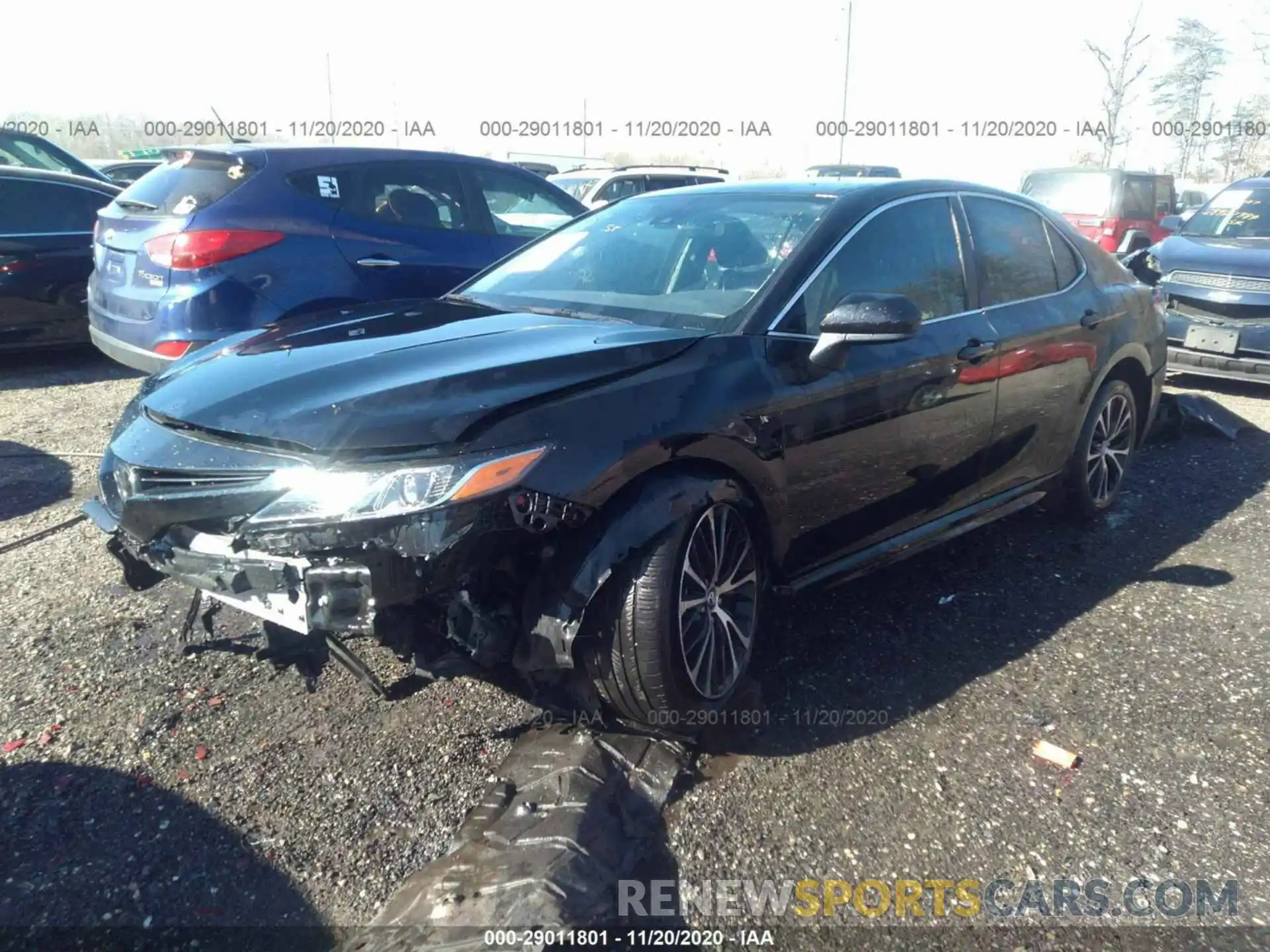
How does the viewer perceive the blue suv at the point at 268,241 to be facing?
facing away from the viewer and to the right of the viewer

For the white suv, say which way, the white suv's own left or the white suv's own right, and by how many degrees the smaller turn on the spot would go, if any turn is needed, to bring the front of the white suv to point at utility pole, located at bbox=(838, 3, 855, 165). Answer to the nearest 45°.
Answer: approximately 135° to the white suv's own right

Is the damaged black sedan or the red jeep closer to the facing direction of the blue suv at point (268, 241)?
the red jeep

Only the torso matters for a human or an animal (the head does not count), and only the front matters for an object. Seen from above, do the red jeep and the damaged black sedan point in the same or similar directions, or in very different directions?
very different directions

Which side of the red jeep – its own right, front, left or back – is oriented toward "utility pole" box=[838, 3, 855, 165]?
left

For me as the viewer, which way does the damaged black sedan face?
facing the viewer and to the left of the viewer

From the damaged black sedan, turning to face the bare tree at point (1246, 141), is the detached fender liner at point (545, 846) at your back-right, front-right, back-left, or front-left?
back-right

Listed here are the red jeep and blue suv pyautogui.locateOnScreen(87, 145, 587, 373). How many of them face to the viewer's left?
0

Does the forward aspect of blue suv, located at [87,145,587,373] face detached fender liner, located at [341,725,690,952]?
no

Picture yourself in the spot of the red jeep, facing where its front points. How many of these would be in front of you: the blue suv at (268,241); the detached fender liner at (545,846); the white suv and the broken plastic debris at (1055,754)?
0

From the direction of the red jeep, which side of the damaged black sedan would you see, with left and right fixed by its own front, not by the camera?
back

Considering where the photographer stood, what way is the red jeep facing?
facing away from the viewer and to the right of the viewer

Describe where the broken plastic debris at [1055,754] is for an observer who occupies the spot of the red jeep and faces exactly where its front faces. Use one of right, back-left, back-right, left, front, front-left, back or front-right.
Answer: back-right

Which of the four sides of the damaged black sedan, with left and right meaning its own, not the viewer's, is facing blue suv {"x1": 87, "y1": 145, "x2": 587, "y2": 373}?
right

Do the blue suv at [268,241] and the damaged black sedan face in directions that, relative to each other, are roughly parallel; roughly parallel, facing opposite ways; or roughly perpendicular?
roughly parallel, facing opposite ways
